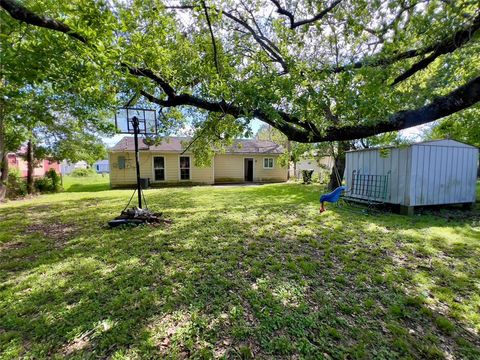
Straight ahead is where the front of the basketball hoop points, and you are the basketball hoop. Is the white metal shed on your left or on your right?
on your right

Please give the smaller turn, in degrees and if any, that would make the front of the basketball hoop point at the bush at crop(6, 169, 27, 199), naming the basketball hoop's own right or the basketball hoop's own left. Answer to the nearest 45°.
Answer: approximately 45° to the basketball hoop's own left

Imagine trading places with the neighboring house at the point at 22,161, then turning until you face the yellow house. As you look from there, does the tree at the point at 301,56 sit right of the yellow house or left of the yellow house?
right

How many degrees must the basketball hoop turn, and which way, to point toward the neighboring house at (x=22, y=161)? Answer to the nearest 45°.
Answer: approximately 45° to its left

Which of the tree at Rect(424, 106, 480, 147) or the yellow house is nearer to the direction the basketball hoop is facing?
the yellow house

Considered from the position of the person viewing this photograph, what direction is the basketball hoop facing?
facing away from the viewer
